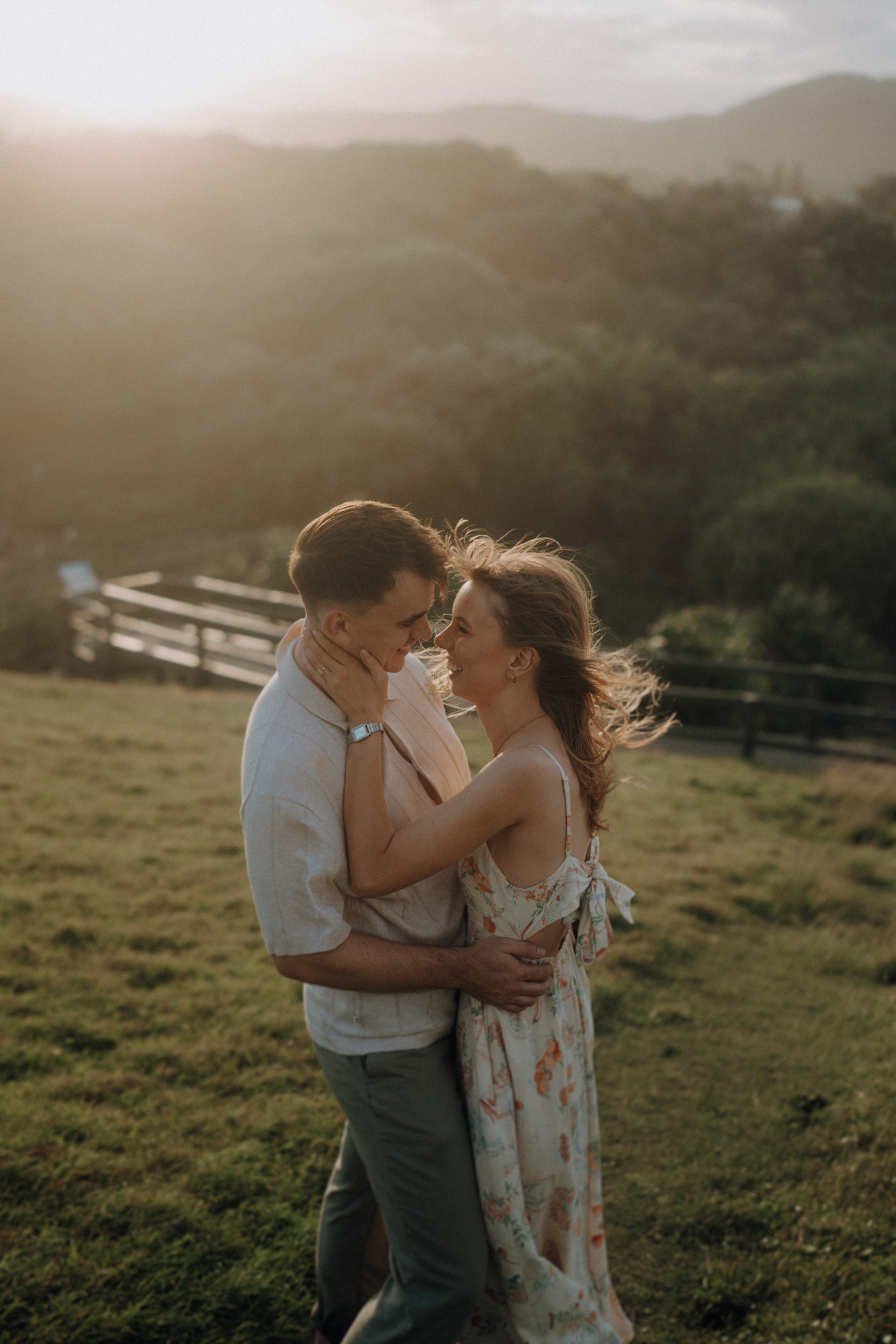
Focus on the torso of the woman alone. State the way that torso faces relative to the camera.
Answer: to the viewer's left

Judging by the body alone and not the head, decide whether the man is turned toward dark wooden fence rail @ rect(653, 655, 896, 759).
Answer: no

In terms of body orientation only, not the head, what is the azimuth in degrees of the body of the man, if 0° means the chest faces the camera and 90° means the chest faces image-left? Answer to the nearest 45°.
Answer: approximately 270°

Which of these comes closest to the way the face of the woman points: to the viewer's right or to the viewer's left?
to the viewer's left

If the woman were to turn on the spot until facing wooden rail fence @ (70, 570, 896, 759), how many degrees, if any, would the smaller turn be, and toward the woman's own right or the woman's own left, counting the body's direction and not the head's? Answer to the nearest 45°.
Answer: approximately 90° to the woman's own right

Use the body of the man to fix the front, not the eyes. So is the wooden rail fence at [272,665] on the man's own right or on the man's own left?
on the man's own left

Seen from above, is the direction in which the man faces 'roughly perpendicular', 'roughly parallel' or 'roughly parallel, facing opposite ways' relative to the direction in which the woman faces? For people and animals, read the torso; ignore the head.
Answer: roughly parallel, facing opposite ways

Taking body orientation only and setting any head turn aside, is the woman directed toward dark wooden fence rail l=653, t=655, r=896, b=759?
no

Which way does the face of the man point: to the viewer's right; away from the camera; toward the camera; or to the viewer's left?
to the viewer's right
